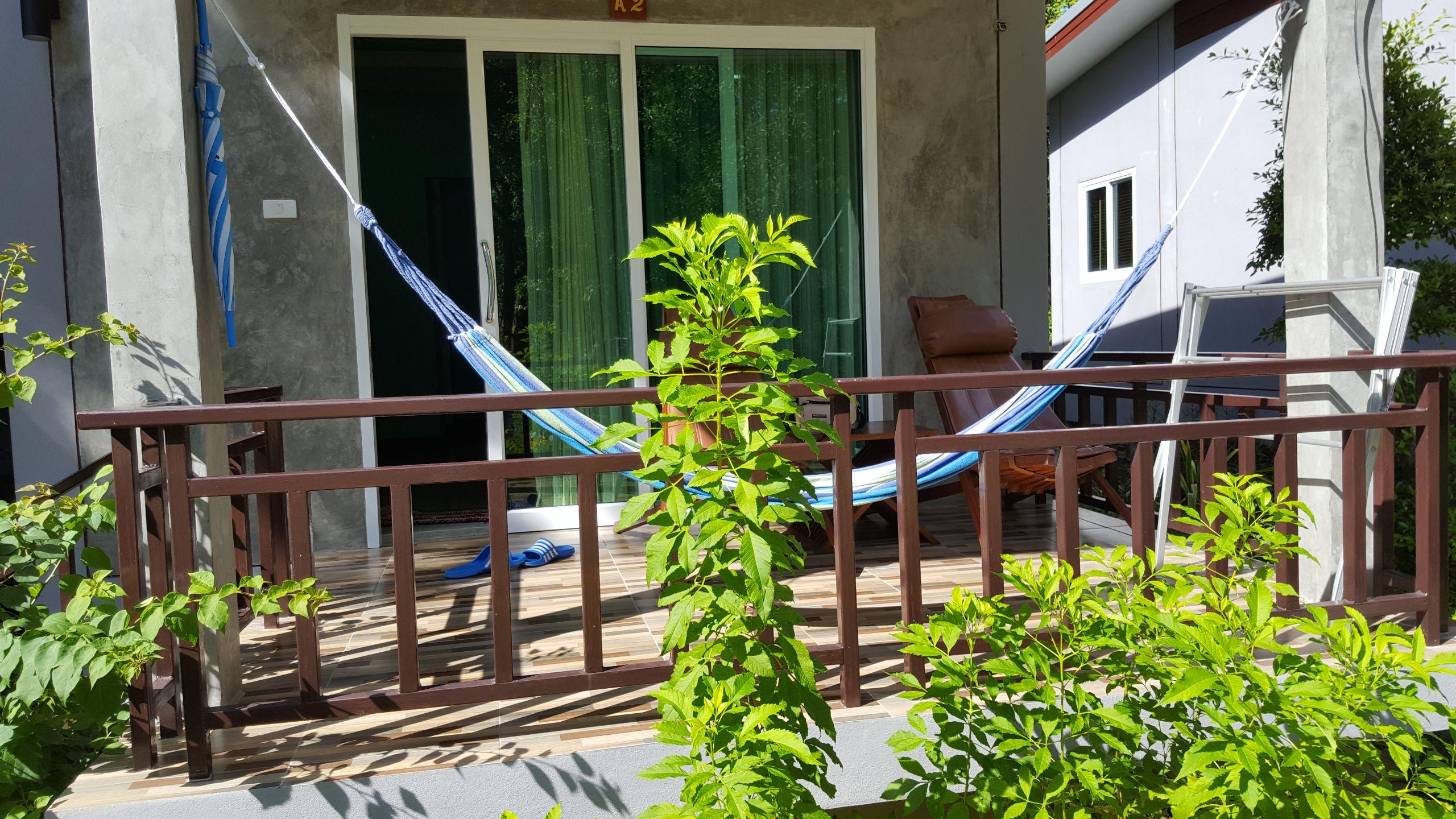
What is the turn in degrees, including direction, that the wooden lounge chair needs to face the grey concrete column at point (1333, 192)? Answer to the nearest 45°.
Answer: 0° — it already faces it

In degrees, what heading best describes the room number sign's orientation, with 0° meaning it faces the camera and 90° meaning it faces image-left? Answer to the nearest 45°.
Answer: approximately 0°

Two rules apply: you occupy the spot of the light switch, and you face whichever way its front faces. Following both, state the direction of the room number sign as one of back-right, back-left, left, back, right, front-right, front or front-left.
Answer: left

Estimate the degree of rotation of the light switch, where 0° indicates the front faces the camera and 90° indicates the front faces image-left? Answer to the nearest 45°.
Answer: approximately 0°

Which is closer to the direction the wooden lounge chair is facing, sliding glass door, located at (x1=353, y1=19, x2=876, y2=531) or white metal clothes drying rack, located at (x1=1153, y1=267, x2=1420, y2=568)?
the white metal clothes drying rack

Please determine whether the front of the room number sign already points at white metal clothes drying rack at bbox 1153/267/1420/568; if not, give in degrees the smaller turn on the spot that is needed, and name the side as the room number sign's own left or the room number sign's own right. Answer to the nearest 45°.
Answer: approximately 45° to the room number sign's own left

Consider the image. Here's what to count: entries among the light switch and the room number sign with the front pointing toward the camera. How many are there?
2

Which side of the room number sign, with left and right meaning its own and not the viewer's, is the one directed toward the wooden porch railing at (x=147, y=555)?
front
